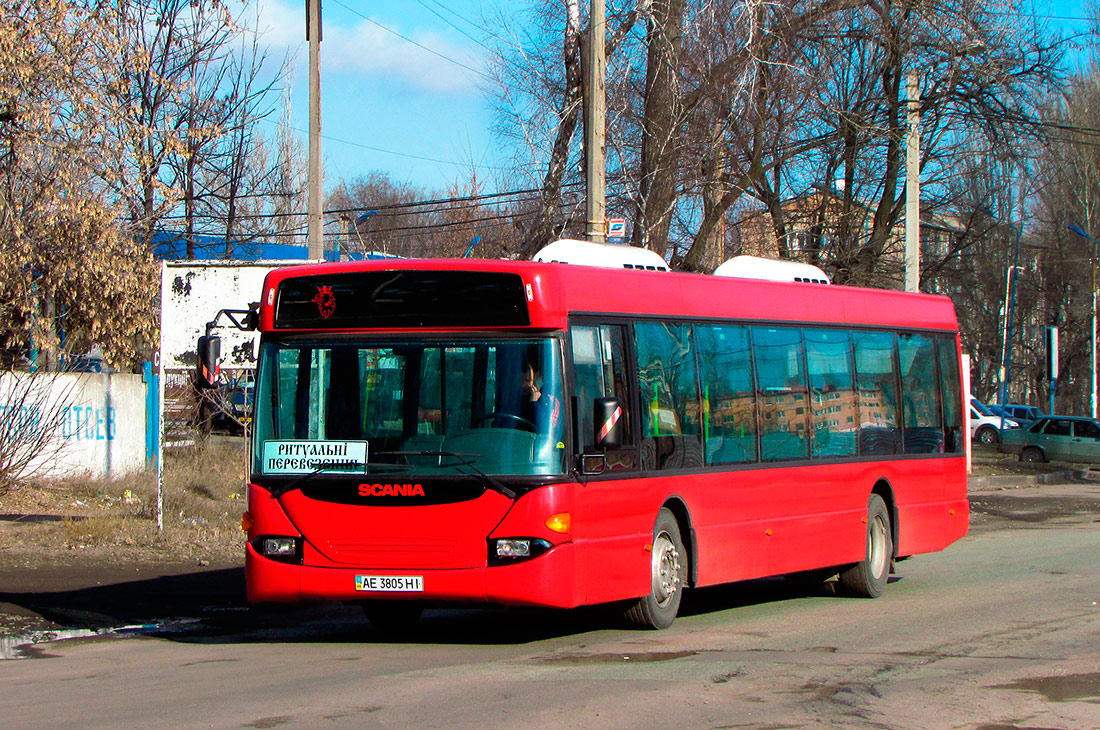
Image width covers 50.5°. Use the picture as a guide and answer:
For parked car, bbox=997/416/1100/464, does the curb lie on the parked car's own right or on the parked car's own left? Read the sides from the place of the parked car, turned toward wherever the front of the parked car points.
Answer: on the parked car's own right

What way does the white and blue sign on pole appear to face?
toward the camera

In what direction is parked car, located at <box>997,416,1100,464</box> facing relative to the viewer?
to the viewer's right

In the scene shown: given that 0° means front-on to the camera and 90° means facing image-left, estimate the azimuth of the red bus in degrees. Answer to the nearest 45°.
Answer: approximately 45°

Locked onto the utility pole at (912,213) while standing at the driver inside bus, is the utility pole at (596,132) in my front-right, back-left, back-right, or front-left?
front-left

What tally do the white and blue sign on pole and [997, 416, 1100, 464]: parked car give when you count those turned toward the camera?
1

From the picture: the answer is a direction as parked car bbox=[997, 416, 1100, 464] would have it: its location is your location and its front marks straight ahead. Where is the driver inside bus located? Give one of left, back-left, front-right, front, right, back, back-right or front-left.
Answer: right

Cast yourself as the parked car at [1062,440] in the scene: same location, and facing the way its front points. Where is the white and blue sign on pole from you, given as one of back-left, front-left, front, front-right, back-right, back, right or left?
right

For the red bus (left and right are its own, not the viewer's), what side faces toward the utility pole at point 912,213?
back

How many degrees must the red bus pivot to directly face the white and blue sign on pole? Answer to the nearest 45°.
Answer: approximately 135° to its right
